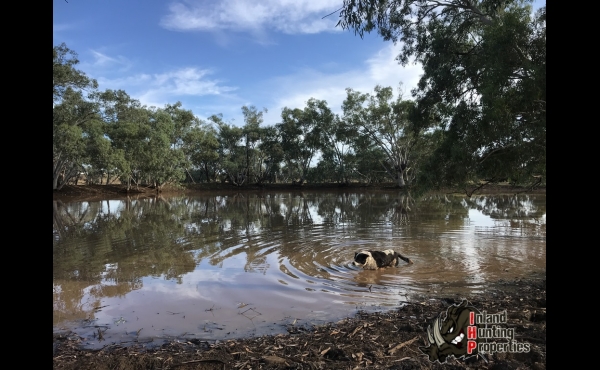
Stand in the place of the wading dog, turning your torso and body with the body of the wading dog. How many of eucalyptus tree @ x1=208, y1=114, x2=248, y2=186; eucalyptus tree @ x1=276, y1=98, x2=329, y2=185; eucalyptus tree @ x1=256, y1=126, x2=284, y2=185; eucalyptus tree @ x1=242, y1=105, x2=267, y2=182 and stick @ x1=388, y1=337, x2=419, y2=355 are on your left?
1

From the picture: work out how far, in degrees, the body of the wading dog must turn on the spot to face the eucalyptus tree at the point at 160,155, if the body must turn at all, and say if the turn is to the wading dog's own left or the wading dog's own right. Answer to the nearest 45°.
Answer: approximately 45° to the wading dog's own right

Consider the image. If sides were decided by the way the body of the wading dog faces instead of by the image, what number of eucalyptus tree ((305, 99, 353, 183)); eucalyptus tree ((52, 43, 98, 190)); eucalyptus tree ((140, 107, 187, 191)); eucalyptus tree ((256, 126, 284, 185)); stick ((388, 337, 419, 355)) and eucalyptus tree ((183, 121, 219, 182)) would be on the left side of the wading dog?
1

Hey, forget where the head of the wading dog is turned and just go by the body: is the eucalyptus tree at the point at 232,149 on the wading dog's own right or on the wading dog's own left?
on the wading dog's own right

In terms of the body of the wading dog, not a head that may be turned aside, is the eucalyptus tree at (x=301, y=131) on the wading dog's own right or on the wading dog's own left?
on the wading dog's own right

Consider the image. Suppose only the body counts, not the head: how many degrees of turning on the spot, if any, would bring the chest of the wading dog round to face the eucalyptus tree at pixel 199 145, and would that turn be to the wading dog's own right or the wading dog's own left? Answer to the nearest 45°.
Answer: approximately 45° to the wading dog's own right

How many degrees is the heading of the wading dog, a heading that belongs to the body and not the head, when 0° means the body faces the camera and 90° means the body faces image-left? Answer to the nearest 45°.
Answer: approximately 90°

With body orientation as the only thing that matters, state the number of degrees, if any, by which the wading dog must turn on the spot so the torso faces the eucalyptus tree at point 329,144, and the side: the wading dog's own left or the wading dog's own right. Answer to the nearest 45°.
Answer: approximately 90° to the wading dog's own right

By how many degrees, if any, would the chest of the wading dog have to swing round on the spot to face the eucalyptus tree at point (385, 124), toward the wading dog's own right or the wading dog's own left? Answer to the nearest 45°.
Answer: approximately 90° to the wading dog's own right

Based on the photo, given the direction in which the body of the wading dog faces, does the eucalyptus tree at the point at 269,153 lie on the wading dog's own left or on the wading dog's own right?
on the wading dog's own right
